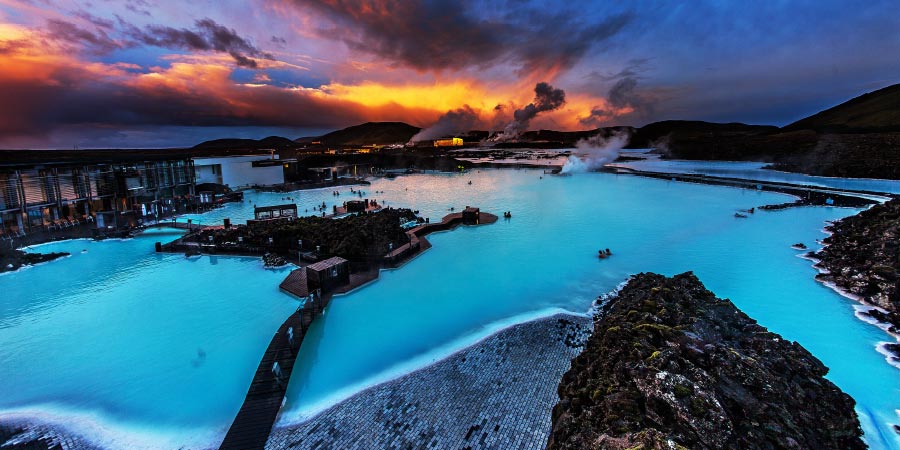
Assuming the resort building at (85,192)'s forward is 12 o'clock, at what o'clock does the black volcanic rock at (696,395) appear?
The black volcanic rock is roughly at 1 o'clock from the resort building.

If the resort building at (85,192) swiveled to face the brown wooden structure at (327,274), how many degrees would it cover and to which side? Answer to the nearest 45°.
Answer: approximately 45° to its right

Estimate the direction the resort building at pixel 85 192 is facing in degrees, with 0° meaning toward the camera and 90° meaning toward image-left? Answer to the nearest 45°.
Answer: approximately 315°

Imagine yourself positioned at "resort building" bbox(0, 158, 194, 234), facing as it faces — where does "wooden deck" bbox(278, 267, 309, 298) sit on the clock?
The wooden deck is roughly at 1 o'clock from the resort building.

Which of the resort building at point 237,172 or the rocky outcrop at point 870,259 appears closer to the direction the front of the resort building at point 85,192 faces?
the rocky outcrop

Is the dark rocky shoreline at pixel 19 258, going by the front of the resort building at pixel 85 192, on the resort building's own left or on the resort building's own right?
on the resort building's own right

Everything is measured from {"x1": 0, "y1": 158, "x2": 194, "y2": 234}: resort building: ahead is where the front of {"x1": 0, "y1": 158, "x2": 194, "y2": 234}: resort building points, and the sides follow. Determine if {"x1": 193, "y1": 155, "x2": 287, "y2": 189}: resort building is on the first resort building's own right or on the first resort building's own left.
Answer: on the first resort building's own left
